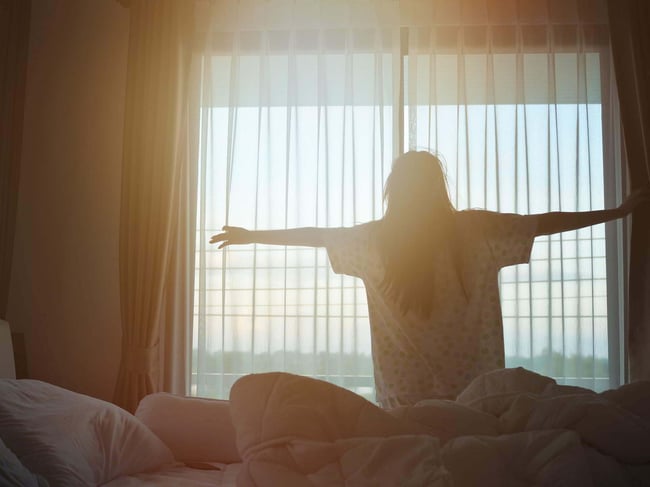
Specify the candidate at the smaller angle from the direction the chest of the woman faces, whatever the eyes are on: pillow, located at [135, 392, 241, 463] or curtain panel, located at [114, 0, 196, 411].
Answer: the curtain panel

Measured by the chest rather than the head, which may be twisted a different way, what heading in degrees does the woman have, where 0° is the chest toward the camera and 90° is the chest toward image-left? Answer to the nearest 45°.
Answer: approximately 180°

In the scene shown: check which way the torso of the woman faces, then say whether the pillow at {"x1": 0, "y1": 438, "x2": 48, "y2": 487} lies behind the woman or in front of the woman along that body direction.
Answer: behind

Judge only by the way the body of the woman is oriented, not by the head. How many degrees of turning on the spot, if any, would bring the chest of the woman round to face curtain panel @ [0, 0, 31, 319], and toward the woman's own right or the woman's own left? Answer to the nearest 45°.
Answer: approximately 90° to the woman's own left

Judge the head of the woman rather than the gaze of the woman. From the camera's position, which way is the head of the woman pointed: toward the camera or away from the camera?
away from the camera

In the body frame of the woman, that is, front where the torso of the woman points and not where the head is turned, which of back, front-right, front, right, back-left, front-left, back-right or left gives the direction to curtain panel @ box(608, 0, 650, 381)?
front-right

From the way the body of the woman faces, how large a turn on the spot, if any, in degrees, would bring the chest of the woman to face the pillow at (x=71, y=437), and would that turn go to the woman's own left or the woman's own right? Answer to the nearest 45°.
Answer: approximately 135° to the woman's own left
